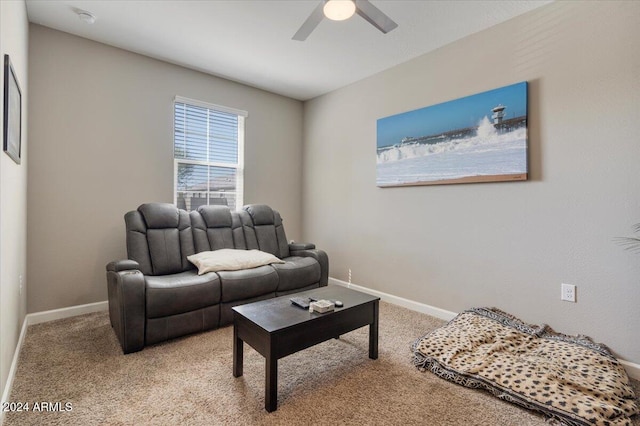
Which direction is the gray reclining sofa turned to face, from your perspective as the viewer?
facing the viewer and to the right of the viewer

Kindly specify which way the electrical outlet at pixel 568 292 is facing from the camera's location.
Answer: facing the viewer

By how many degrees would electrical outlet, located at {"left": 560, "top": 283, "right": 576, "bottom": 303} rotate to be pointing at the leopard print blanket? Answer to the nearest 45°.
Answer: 0° — it already faces it

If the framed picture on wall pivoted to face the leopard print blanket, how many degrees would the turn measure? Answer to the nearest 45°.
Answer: approximately 45° to its right

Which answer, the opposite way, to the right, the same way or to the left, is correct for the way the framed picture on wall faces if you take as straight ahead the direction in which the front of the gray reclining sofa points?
to the left

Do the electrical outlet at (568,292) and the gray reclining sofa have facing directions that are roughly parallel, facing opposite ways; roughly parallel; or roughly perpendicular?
roughly perpendicular

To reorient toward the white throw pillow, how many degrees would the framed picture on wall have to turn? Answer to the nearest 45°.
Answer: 0° — it already faces it

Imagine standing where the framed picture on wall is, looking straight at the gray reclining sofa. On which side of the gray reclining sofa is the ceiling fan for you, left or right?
right

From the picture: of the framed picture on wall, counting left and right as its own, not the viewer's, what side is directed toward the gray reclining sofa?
front

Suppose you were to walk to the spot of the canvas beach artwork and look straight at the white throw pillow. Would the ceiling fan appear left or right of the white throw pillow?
left

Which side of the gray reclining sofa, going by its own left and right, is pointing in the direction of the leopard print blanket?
front

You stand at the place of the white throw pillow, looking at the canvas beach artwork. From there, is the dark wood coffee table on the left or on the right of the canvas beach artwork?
right

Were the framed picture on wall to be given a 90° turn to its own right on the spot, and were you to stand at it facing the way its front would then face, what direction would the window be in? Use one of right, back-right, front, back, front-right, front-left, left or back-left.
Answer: back-left

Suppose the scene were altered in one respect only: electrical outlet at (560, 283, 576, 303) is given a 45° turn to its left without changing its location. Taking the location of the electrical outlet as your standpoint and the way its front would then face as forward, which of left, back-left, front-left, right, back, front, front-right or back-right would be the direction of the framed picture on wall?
right
